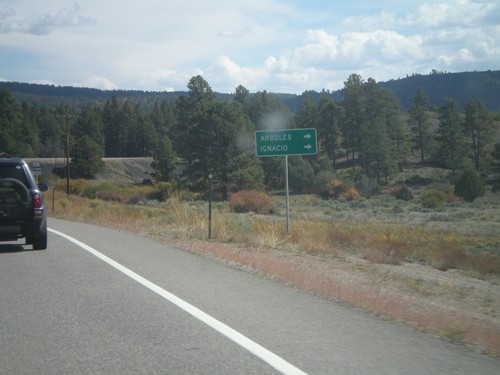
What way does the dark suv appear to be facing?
away from the camera

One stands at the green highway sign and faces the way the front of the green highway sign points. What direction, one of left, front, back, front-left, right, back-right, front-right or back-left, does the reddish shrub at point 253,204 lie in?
back

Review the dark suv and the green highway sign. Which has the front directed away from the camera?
the dark suv

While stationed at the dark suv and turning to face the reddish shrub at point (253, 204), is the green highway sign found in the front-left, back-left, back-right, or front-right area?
front-right

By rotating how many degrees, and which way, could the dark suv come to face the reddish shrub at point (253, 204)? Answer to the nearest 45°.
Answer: approximately 45° to its right

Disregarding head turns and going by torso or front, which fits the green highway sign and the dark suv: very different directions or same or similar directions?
very different directions

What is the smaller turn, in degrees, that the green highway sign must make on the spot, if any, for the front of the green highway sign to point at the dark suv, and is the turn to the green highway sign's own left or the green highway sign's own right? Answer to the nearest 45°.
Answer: approximately 45° to the green highway sign's own right

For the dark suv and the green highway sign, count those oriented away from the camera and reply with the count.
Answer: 1

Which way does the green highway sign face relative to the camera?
toward the camera
